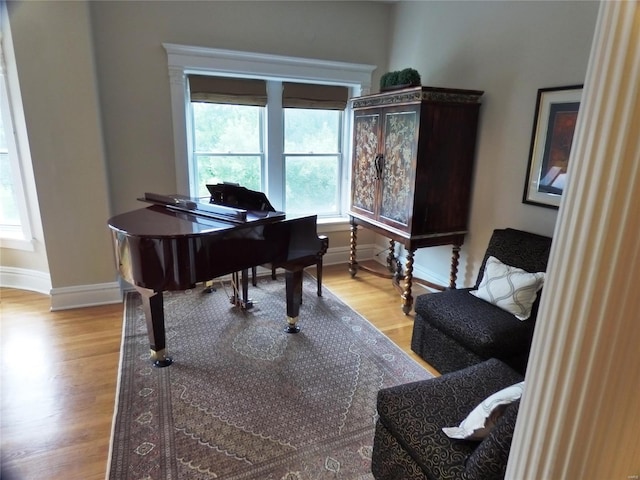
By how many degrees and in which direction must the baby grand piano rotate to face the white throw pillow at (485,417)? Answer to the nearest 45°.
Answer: approximately 90° to its right

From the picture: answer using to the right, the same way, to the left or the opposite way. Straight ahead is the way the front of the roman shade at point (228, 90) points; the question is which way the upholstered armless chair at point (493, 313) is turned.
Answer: to the right

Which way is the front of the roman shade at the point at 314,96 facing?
toward the camera

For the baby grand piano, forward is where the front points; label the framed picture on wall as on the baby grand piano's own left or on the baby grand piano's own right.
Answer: on the baby grand piano's own right

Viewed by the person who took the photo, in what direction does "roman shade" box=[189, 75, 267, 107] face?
facing the viewer

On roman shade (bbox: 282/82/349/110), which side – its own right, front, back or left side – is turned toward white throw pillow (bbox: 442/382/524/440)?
front

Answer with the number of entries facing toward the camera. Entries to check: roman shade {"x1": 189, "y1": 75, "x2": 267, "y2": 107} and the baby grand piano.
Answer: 1

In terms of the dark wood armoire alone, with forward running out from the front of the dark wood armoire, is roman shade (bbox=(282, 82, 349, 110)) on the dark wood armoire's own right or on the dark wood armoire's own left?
on the dark wood armoire's own right

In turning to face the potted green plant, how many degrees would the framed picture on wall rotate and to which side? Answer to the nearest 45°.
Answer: approximately 45° to its right

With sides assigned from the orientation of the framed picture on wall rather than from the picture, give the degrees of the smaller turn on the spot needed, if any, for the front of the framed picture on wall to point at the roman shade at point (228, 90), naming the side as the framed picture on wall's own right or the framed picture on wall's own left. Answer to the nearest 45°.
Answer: approximately 45° to the framed picture on wall's own right

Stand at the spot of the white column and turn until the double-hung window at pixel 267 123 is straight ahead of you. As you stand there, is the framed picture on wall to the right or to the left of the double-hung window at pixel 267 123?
right

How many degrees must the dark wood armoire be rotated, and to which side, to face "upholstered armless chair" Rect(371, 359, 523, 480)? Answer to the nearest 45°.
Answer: approximately 45° to its left

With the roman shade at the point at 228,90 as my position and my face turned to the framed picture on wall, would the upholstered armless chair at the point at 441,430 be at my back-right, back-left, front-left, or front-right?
front-right

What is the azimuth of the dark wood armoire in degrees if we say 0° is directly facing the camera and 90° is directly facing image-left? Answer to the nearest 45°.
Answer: approximately 45°

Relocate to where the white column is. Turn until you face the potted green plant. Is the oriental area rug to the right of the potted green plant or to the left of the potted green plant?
left

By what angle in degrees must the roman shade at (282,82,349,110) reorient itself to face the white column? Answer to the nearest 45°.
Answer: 0° — it already faces it
